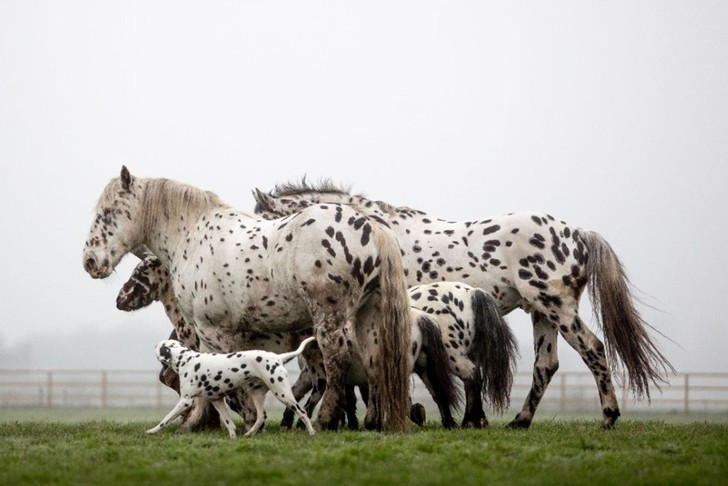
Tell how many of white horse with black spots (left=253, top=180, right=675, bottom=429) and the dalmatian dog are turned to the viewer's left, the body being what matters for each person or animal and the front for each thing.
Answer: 2

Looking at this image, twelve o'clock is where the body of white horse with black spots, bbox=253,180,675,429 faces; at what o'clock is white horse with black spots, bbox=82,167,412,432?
white horse with black spots, bbox=82,167,412,432 is roughly at 11 o'clock from white horse with black spots, bbox=253,180,675,429.

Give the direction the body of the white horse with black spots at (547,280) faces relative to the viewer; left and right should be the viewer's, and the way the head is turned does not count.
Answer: facing to the left of the viewer

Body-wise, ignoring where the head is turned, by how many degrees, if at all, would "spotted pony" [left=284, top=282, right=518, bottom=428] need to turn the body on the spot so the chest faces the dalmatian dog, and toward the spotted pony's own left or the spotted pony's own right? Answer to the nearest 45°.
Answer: approximately 45° to the spotted pony's own left

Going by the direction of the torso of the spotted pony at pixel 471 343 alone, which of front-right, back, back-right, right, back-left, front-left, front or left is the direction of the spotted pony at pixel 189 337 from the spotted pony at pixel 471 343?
front

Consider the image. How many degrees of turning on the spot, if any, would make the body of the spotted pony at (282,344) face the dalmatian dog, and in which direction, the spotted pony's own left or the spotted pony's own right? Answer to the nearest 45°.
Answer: approximately 90° to the spotted pony's own left

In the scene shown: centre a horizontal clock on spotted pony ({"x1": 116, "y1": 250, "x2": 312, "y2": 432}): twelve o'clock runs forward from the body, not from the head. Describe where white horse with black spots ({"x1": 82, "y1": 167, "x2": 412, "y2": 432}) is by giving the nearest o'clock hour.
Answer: The white horse with black spots is roughly at 8 o'clock from the spotted pony.

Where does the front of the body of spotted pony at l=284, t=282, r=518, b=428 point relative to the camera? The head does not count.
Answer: to the viewer's left

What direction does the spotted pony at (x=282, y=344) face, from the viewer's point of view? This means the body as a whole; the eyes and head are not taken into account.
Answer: to the viewer's left

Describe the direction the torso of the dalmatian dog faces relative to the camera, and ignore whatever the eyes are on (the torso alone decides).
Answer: to the viewer's left

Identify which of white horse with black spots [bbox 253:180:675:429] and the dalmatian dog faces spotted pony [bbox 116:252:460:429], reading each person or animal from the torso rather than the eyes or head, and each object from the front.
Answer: the white horse with black spots

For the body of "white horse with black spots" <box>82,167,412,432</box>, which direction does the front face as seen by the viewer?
to the viewer's left
